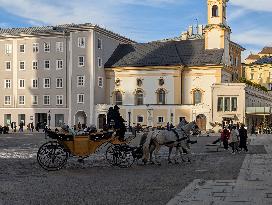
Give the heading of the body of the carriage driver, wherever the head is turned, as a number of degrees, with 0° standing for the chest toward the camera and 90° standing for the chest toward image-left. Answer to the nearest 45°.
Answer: approximately 270°

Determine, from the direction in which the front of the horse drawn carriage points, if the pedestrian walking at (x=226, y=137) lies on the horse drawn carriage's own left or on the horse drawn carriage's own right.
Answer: on the horse drawn carriage's own left

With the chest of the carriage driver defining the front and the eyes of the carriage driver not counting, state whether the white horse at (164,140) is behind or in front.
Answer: in front

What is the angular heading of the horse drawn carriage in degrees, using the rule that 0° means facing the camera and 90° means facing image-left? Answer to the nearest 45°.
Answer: approximately 270°

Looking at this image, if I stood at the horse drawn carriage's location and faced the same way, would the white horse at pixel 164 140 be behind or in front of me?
in front

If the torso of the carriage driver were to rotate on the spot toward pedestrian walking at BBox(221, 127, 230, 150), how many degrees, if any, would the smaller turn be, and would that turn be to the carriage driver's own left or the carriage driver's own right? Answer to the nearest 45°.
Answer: approximately 45° to the carriage driver's own left

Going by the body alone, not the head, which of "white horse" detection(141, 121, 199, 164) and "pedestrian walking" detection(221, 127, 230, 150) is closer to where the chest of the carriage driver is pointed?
the white horse

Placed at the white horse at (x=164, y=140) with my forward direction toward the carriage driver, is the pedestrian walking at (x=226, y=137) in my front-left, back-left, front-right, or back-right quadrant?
back-right
